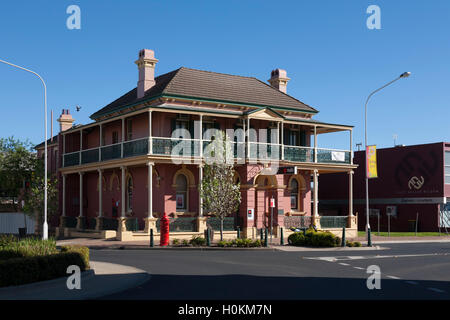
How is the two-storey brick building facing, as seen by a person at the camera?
facing the viewer and to the right of the viewer

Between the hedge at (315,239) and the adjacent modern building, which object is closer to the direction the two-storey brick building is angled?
the hedge

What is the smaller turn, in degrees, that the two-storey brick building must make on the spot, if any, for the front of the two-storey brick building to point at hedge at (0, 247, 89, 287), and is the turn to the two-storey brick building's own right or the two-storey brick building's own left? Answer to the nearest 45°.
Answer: approximately 45° to the two-storey brick building's own right

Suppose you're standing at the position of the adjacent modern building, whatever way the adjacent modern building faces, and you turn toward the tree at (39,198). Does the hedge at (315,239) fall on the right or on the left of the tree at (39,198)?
left

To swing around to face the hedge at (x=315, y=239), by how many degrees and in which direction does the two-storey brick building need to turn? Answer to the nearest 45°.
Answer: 0° — it already faces it

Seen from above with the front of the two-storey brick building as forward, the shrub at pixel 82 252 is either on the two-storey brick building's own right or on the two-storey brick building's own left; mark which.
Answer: on the two-storey brick building's own right

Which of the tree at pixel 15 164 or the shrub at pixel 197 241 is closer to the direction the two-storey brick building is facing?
the shrub
